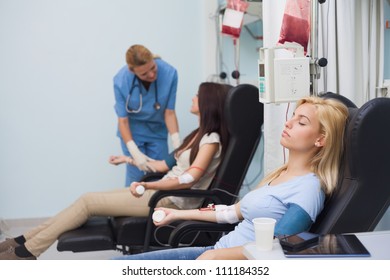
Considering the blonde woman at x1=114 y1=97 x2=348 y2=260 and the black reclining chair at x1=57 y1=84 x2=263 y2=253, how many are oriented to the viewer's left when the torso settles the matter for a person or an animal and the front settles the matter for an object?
2

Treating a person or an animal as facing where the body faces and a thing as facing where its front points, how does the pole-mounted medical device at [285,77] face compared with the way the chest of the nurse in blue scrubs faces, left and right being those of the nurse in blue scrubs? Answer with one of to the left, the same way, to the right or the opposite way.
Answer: to the right

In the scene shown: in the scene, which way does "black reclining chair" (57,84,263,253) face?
to the viewer's left

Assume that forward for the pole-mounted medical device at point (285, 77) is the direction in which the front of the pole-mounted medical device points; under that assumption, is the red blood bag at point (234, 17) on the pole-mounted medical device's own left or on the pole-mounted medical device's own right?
on the pole-mounted medical device's own right

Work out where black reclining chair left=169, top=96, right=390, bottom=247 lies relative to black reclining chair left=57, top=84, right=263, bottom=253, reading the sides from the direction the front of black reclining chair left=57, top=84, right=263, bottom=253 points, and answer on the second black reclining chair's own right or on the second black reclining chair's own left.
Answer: on the second black reclining chair's own left

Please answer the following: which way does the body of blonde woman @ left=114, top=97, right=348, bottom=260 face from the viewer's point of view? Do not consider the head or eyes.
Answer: to the viewer's left
